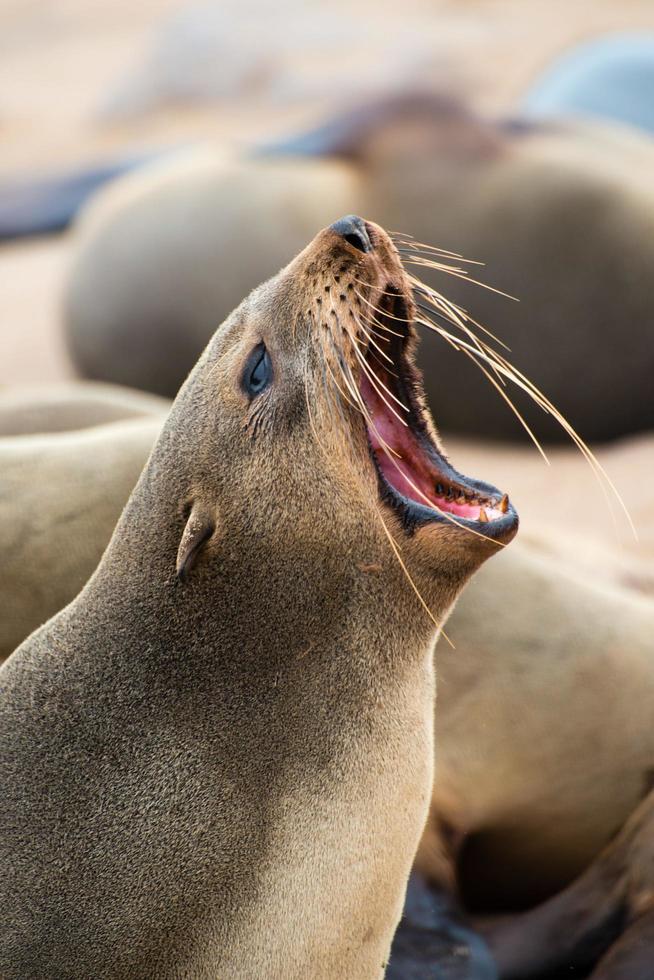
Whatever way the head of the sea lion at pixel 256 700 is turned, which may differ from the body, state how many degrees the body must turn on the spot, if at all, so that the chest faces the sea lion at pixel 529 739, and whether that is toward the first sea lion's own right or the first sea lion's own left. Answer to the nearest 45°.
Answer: approximately 45° to the first sea lion's own left

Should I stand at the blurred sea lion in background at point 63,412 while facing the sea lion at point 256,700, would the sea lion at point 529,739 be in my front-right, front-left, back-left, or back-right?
front-left

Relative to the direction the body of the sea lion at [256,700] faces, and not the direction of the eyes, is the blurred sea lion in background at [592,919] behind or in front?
in front

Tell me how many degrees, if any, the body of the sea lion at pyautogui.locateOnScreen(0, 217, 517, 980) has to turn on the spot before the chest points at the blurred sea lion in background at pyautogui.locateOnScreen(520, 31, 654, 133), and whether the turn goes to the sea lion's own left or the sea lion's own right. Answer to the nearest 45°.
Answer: approximately 90° to the sea lion's own left

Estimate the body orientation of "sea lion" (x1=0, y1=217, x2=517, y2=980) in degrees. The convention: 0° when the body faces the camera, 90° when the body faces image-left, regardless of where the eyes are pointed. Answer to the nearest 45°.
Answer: approximately 270°

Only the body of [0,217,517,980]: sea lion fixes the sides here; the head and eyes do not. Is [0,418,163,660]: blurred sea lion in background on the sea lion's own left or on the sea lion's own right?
on the sea lion's own left

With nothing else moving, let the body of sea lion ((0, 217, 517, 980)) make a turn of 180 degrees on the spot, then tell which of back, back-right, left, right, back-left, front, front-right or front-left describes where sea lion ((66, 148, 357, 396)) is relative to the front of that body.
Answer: right

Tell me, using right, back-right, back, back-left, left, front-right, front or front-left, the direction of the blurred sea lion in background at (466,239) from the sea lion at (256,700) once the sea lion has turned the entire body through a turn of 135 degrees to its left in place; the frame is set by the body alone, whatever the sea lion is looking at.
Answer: front-right
